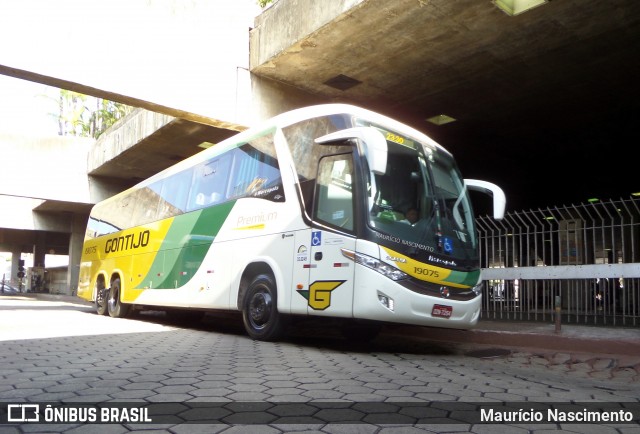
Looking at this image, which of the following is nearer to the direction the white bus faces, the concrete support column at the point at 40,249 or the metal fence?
the metal fence

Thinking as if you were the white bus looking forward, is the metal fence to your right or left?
on your left

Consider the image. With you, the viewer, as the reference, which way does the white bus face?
facing the viewer and to the right of the viewer

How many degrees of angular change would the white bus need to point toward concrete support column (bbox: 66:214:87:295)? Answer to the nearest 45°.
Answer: approximately 180°

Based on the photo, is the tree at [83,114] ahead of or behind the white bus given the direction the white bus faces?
behind

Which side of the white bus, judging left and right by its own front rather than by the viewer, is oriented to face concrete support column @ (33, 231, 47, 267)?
back
